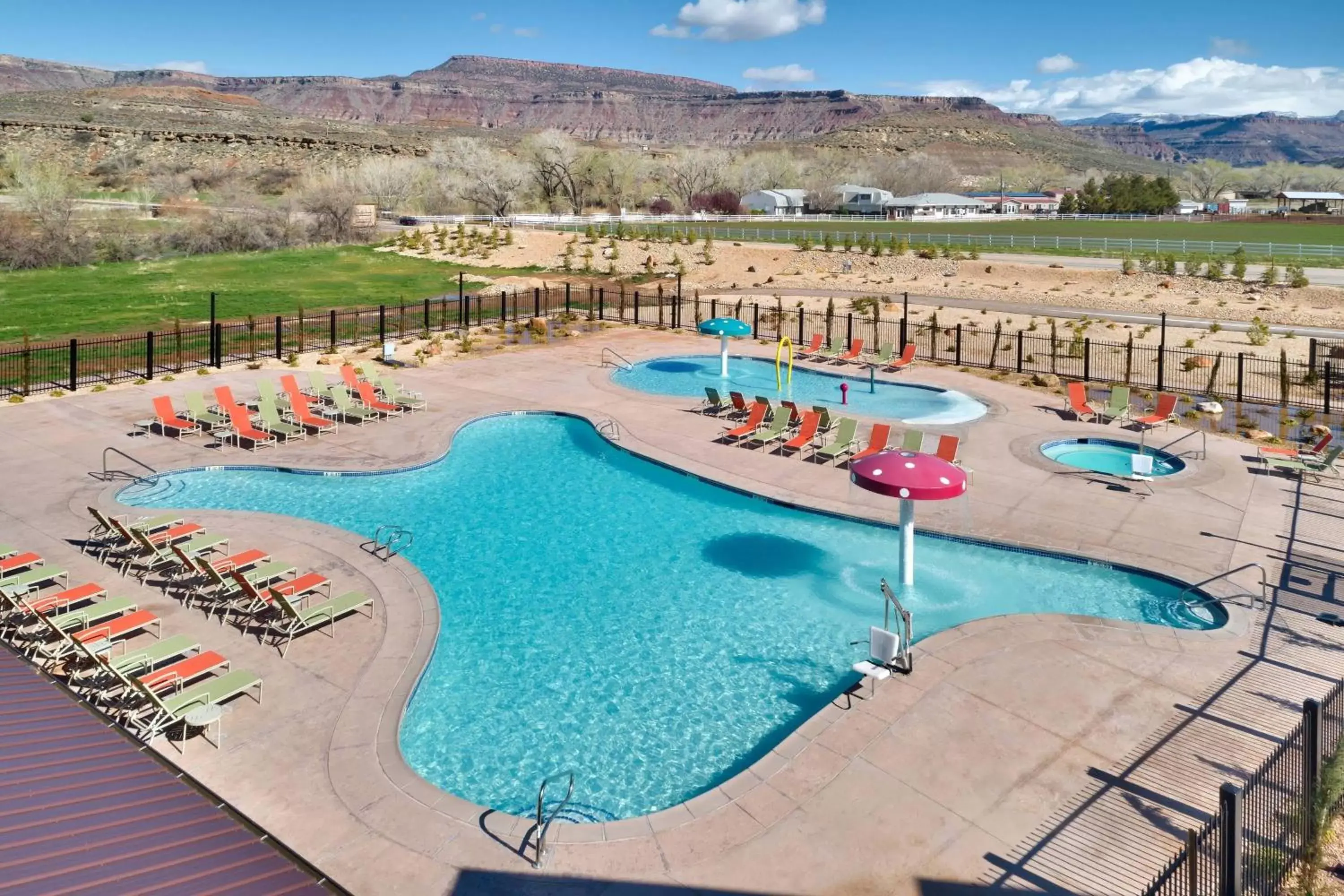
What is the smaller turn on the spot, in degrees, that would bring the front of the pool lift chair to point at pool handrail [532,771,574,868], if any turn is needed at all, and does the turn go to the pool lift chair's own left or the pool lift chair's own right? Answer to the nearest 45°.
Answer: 0° — it already faces it

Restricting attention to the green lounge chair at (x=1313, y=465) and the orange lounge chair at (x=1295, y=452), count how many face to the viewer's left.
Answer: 2

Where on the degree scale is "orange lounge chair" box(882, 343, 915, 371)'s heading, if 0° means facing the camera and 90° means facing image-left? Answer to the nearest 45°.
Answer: approximately 45°

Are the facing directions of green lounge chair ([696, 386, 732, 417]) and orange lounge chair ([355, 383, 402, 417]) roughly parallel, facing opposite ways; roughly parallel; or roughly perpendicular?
roughly perpendicular

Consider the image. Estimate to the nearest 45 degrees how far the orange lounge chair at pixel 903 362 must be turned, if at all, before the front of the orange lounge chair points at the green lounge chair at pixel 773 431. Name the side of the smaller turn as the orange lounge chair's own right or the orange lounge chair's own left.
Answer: approximately 45° to the orange lounge chair's own left

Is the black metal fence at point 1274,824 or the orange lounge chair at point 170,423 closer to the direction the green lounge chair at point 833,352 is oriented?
the orange lounge chair

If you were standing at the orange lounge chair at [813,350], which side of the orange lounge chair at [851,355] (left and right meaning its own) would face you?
right

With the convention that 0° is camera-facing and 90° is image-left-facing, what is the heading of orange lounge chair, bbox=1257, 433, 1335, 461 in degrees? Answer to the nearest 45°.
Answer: approximately 90°

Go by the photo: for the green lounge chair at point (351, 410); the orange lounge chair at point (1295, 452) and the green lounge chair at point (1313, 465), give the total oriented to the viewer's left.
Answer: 2
